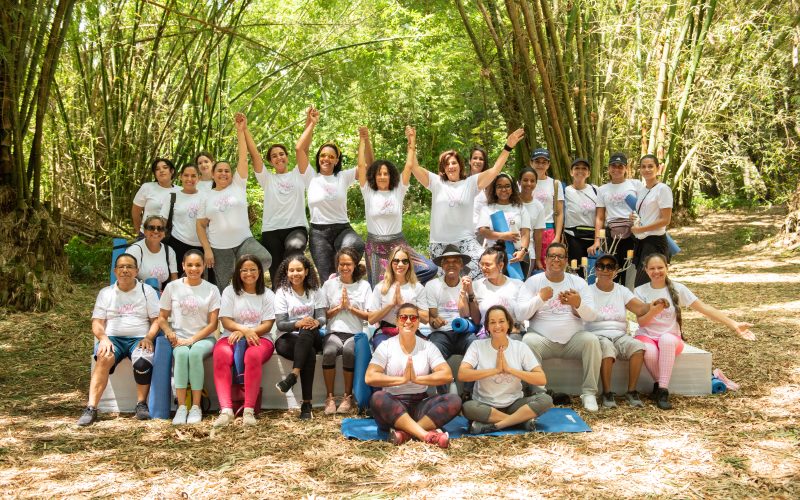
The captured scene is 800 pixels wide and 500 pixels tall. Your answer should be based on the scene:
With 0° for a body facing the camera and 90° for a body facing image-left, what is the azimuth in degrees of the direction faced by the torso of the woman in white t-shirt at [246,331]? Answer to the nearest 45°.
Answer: approximately 0°

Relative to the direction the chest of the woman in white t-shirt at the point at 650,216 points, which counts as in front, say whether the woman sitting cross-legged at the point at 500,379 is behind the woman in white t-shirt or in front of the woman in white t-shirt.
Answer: in front

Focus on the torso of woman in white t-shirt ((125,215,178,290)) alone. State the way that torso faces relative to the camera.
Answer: toward the camera

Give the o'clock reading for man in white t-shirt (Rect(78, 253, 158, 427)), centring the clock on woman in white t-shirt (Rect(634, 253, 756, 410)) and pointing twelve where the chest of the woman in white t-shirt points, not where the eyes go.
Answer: The man in white t-shirt is roughly at 2 o'clock from the woman in white t-shirt.

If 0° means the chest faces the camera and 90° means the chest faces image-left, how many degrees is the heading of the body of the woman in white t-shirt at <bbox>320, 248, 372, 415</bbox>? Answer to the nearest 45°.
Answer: approximately 0°

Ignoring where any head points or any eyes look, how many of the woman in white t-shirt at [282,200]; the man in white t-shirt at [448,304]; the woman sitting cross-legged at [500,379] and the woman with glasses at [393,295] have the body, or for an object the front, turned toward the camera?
4

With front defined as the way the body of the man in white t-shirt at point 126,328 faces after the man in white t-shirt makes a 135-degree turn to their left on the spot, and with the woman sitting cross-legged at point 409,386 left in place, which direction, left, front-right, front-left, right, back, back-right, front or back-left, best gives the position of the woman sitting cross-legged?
right

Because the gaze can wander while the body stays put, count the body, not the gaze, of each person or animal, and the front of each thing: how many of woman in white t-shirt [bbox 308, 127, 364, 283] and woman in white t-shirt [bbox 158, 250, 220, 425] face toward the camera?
2

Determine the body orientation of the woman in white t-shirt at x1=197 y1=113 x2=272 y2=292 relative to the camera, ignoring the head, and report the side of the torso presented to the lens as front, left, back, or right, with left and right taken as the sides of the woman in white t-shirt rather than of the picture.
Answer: front

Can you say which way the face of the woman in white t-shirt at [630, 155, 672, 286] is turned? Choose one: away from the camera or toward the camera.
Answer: toward the camera

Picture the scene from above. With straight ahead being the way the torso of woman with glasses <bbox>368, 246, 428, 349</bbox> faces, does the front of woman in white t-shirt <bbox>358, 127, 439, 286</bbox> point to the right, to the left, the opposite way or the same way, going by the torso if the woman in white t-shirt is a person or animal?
the same way

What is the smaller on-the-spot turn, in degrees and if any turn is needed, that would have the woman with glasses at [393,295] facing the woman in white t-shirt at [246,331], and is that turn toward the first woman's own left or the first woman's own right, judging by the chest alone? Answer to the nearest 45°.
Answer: approximately 90° to the first woman's own right

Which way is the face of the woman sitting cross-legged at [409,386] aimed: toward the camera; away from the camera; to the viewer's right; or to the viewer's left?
toward the camera

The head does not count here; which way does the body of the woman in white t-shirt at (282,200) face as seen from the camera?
toward the camera

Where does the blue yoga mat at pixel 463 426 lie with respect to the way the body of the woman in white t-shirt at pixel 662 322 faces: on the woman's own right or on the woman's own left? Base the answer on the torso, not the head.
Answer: on the woman's own right

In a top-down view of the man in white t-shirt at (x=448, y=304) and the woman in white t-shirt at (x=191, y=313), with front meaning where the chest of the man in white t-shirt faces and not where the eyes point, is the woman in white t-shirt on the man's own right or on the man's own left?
on the man's own right

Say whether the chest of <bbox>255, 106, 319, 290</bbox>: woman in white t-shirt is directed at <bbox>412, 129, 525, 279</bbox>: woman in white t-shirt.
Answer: no
